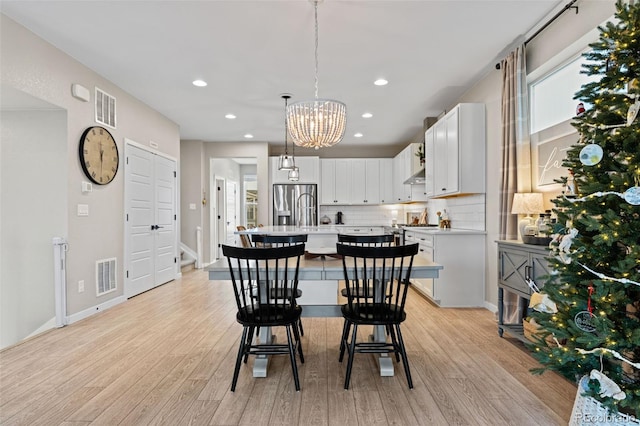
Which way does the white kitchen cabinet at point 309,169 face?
toward the camera

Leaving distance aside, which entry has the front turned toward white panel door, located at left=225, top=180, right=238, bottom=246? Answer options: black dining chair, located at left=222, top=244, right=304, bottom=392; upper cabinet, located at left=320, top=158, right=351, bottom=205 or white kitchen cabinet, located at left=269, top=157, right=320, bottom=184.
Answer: the black dining chair

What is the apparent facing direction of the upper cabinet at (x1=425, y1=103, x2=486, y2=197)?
to the viewer's left

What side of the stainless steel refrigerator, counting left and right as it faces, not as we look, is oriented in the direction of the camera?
front

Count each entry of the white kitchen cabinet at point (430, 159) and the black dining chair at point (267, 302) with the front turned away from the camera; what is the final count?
1

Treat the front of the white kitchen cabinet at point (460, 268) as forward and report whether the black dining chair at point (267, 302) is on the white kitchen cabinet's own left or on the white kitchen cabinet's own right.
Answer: on the white kitchen cabinet's own left

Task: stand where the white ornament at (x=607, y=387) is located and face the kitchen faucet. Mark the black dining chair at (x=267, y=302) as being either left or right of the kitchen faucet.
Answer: left

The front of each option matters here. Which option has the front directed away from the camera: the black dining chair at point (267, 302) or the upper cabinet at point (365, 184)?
the black dining chair

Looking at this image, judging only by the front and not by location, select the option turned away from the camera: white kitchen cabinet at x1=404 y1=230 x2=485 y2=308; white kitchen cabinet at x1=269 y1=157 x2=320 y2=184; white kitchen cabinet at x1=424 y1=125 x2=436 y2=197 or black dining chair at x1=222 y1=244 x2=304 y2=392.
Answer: the black dining chair

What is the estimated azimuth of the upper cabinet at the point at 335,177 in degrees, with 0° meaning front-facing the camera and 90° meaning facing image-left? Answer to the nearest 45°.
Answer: approximately 0°

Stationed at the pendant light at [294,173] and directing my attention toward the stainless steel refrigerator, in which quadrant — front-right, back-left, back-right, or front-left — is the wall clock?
back-left

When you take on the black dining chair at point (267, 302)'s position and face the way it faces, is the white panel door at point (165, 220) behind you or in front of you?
in front

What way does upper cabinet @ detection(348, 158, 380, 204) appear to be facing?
toward the camera

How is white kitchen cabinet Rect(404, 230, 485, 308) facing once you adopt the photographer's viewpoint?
facing to the left of the viewer

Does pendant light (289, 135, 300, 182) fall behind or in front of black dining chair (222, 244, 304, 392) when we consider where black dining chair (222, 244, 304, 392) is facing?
in front

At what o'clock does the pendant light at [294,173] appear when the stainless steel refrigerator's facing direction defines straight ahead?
The pendant light is roughly at 12 o'clock from the stainless steel refrigerator.

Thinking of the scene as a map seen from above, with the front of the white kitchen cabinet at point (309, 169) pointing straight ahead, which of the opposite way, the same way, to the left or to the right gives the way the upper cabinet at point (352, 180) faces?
the same way

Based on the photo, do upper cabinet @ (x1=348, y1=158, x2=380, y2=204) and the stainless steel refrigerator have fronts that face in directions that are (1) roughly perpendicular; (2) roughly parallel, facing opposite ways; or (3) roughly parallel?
roughly parallel

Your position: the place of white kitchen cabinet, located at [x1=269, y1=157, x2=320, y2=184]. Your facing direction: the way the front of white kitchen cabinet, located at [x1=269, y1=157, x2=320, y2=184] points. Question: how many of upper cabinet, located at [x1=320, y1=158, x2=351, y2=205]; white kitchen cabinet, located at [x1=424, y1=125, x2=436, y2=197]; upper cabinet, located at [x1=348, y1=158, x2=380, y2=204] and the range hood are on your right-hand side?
0
